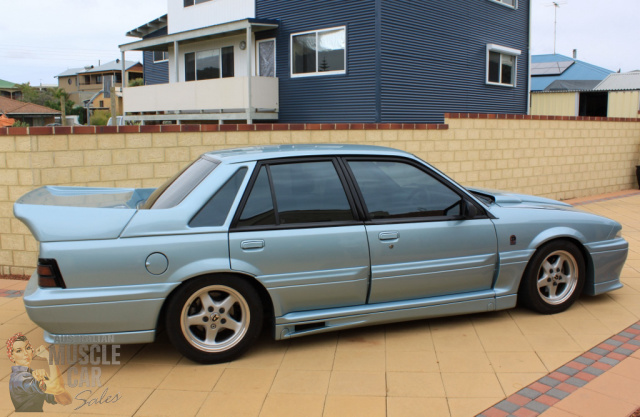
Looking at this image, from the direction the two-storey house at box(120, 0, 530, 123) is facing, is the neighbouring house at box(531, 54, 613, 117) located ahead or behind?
behind

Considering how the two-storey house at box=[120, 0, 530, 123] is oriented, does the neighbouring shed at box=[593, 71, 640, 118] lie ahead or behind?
behind

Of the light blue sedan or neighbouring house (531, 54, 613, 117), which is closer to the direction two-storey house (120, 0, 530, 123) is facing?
the light blue sedan

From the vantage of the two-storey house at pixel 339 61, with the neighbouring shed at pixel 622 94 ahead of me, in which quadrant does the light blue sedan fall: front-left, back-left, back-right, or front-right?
back-right

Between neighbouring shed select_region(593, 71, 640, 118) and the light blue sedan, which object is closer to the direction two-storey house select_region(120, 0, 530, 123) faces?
the light blue sedan

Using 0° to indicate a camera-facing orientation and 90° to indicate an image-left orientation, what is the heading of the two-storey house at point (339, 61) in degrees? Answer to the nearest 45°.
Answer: approximately 45°

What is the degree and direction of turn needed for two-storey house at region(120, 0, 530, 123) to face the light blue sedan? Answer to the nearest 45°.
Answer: approximately 45° to its left
